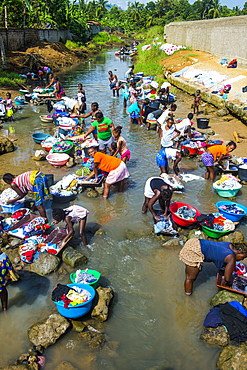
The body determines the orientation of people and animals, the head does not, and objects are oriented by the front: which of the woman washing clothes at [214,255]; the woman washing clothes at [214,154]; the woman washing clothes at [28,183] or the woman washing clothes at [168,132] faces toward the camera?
the woman washing clothes at [168,132]

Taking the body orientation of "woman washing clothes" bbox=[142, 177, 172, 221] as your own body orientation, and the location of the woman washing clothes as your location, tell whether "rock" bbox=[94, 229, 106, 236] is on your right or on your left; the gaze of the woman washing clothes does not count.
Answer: on your right

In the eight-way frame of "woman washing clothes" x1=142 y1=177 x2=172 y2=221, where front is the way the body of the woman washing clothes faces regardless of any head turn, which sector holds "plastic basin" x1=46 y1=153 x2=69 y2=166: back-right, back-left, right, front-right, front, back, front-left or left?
back

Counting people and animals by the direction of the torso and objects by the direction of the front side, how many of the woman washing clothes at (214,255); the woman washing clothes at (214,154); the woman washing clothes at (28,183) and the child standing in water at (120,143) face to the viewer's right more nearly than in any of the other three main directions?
2

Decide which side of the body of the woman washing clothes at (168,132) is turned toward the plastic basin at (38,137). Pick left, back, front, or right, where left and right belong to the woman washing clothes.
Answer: right

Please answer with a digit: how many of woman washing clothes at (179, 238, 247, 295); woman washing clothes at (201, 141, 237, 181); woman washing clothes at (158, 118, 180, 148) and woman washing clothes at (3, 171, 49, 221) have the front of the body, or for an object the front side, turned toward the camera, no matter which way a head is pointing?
1

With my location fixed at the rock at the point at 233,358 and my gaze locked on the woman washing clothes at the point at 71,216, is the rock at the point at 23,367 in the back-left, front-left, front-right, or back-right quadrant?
front-left
